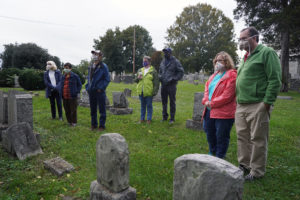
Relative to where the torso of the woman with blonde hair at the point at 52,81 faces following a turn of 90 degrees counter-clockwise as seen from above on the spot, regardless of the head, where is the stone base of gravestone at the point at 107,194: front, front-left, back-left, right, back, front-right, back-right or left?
right

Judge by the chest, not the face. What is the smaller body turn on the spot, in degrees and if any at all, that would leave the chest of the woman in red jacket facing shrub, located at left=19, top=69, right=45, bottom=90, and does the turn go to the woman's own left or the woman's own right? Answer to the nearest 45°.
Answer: approximately 90° to the woman's own right

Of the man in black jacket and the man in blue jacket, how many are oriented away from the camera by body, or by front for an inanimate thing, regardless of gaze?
0

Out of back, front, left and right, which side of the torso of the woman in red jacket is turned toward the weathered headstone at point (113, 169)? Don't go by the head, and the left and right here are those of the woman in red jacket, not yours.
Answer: front

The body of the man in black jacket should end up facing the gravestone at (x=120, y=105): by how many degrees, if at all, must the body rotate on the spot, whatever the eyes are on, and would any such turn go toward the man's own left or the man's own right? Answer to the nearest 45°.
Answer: approximately 90° to the man's own right

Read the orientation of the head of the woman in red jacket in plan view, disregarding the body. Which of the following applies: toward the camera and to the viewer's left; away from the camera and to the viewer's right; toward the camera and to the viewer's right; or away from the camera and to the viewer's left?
toward the camera and to the viewer's left

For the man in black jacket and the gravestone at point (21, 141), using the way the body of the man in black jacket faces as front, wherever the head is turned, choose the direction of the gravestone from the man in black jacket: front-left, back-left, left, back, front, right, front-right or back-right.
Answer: front

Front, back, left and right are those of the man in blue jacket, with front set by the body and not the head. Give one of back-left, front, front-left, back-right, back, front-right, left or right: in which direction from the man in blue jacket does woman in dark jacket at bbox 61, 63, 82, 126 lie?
right

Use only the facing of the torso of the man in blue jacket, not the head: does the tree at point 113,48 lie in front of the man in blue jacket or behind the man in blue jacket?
behind

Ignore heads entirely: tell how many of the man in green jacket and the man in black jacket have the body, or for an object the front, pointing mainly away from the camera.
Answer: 0

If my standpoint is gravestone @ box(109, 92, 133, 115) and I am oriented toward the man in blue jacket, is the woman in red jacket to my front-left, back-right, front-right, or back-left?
front-left

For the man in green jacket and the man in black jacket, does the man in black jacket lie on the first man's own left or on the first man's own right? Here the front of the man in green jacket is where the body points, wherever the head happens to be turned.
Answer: on the first man's own right

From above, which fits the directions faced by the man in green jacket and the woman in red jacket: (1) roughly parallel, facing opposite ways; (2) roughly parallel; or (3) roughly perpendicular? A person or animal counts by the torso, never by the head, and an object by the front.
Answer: roughly parallel

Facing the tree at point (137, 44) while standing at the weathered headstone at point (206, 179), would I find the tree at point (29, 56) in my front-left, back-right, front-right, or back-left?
front-left

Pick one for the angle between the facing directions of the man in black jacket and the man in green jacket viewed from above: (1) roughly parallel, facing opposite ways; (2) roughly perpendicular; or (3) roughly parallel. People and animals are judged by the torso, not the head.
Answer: roughly parallel

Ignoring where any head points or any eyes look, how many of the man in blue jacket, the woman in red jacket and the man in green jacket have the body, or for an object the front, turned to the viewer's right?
0

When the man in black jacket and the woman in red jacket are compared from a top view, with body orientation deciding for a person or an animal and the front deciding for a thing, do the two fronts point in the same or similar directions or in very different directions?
same or similar directions

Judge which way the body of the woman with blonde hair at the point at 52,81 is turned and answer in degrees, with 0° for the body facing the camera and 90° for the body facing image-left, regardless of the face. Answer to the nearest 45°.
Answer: approximately 0°
